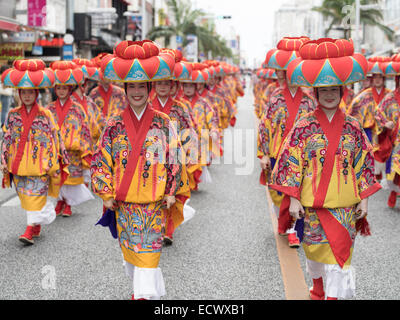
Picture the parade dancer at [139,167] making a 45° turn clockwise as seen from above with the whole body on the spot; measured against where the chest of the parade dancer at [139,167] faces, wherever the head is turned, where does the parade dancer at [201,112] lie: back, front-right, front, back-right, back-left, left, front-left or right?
back-right

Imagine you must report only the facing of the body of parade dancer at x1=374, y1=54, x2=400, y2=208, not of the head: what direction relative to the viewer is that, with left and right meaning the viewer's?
facing the viewer

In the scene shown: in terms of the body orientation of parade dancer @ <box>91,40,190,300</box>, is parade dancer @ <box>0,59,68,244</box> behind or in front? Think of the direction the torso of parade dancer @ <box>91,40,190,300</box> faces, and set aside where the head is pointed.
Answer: behind

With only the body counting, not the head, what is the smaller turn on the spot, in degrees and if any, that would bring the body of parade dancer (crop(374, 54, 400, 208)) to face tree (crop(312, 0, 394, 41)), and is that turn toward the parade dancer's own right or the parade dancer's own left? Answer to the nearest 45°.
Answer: approximately 180°

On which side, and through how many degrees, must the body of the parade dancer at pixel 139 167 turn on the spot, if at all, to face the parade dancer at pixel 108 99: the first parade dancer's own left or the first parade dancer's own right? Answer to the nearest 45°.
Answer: approximately 180°

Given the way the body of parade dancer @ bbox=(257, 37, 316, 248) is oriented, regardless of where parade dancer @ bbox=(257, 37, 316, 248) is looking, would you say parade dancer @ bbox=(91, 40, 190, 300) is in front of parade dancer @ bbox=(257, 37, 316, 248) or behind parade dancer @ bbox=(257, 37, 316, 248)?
in front

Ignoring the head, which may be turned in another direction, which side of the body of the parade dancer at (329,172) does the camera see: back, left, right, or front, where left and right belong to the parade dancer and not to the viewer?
front

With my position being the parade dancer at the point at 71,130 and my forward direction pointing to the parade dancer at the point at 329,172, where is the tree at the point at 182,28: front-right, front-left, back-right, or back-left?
back-left
